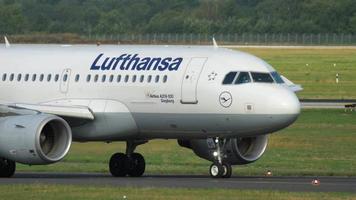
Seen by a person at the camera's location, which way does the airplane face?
facing the viewer and to the right of the viewer
